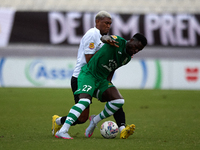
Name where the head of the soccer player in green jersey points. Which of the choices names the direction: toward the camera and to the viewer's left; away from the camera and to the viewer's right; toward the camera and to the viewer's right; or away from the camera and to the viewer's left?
toward the camera and to the viewer's right

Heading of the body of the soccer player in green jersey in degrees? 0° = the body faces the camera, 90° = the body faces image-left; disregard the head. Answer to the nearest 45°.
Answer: approximately 315°
